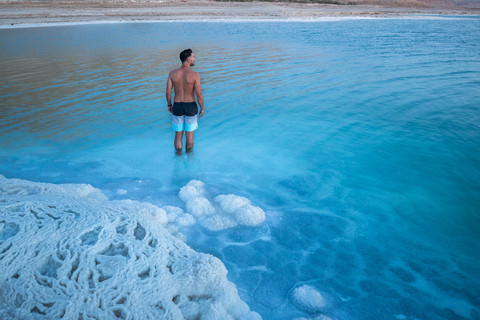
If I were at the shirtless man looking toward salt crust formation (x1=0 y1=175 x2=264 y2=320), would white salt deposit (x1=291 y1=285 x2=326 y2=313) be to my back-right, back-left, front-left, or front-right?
front-left

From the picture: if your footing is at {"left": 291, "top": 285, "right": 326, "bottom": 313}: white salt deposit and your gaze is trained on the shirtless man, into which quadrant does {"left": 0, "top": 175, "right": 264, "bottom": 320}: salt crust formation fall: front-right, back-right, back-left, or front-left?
front-left

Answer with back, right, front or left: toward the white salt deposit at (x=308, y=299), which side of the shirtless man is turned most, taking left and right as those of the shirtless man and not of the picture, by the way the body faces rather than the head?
back

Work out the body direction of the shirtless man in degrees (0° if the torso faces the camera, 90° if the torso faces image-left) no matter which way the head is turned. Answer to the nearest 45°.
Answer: approximately 180°

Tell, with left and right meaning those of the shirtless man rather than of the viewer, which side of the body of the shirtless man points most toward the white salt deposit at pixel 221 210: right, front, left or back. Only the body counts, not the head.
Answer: back

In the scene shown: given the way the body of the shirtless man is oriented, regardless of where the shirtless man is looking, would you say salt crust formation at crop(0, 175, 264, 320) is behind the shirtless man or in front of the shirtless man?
behind
